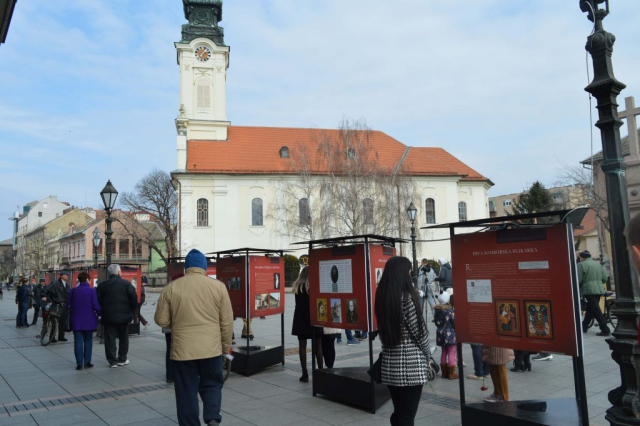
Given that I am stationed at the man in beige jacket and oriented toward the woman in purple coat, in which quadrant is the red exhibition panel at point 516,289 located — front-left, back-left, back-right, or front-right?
back-right

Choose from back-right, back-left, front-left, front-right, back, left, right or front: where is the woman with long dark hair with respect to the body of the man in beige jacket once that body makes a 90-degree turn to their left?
back-left

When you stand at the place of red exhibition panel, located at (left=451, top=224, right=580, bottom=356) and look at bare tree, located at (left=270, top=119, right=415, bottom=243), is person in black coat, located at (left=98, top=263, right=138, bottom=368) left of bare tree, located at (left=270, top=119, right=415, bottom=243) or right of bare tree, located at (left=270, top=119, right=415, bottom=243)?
left

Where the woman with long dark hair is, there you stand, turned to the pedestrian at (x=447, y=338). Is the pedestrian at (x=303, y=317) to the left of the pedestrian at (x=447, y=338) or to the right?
left

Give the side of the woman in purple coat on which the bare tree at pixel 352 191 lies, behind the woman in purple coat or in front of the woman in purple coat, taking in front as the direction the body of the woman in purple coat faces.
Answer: in front

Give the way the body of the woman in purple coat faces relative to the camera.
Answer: away from the camera

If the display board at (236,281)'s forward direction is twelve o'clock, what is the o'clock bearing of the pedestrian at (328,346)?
The pedestrian is roughly at 9 o'clock from the display board.

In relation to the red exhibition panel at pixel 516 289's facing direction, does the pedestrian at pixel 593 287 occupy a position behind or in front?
behind

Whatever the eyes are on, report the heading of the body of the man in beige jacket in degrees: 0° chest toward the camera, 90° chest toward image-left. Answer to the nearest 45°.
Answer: approximately 180°

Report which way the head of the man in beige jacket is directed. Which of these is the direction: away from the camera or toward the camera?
away from the camera

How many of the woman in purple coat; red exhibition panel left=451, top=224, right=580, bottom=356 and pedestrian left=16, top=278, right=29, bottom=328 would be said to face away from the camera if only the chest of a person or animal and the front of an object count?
1
